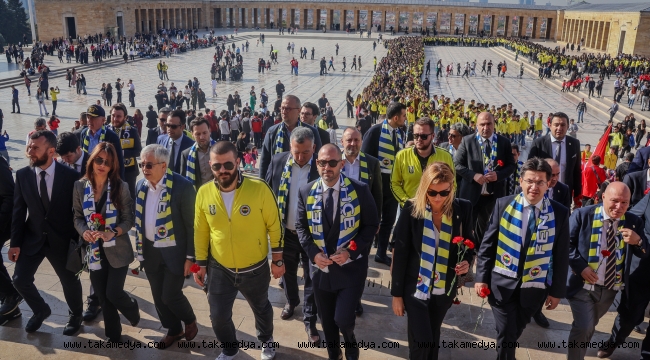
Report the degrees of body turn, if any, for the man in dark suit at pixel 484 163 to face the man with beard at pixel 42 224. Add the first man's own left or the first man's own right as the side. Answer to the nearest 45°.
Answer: approximately 45° to the first man's own right

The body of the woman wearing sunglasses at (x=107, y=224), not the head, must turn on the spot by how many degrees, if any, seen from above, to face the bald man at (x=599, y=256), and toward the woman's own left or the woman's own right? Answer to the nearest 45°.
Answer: approximately 45° to the woman's own left

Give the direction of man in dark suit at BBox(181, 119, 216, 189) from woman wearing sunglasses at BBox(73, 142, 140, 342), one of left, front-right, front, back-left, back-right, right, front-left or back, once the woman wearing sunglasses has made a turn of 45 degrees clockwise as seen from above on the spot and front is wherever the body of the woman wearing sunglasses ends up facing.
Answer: back

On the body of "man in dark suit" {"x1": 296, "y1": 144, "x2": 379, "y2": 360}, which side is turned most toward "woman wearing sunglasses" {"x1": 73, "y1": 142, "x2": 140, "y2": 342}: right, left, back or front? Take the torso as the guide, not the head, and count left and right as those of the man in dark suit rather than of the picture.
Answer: right

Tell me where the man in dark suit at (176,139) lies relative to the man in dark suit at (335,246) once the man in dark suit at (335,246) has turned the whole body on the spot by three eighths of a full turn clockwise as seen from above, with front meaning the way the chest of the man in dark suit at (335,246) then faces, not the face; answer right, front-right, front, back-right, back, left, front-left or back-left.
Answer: front

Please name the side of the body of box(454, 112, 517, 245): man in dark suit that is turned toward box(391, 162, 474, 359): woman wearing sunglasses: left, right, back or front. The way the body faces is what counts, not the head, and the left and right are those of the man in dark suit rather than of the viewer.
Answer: front

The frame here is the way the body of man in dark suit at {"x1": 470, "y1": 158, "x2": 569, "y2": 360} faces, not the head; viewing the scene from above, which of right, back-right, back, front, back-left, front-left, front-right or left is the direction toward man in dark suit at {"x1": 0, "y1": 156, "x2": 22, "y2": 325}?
right

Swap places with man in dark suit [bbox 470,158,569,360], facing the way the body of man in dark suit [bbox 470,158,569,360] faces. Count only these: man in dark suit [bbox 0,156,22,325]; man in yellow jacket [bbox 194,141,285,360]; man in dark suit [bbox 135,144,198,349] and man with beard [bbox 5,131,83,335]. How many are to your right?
4

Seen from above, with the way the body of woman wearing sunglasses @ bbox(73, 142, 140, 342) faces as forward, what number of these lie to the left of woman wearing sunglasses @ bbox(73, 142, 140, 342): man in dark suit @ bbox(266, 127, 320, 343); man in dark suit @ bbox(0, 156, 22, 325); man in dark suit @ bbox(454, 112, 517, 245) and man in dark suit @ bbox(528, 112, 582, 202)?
3
